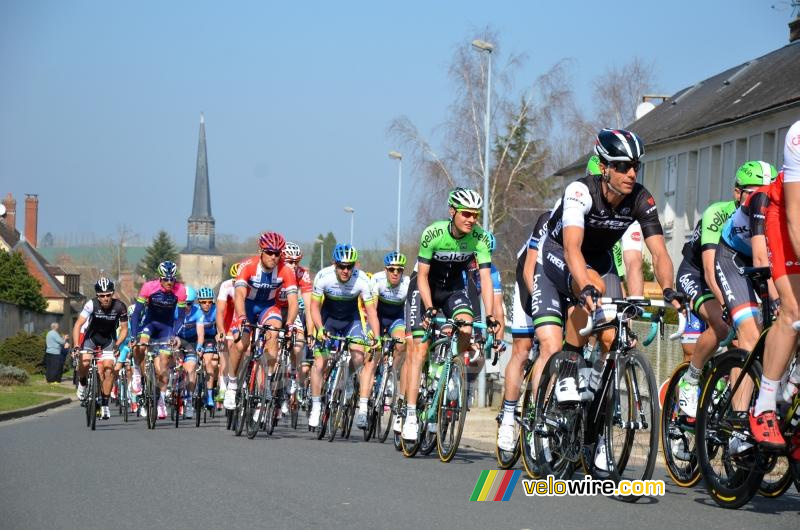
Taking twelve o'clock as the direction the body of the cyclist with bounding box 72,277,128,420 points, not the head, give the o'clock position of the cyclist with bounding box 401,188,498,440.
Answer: the cyclist with bounding box 401,188,498,440 is roughly at 11 o'clock from the cyclist with bounding box 72,277,128,420.

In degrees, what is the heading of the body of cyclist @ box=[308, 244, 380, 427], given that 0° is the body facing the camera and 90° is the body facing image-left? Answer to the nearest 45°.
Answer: approximately 0°

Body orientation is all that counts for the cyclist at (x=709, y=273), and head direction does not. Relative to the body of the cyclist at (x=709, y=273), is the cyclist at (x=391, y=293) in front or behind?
behind

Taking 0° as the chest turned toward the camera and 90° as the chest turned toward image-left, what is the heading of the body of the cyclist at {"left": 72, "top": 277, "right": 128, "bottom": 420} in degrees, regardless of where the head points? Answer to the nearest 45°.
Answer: approximately 0°

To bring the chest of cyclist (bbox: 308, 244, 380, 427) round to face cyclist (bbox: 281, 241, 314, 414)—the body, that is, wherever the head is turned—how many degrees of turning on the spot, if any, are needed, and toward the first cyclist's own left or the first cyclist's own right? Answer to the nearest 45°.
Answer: approximately 135° to the first cyclist's own right

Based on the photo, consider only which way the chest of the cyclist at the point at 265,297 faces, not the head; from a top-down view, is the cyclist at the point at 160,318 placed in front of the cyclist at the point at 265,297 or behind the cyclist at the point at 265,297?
behind
